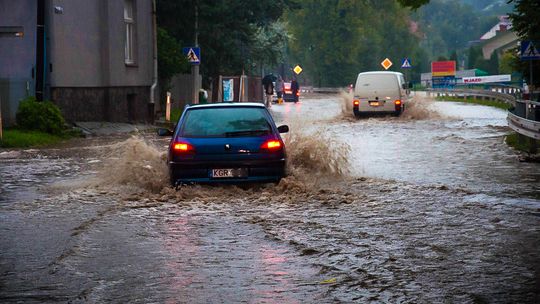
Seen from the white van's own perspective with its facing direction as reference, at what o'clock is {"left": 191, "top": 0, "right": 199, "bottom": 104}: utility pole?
The utility pole is roughly at 9 o'clock from the white van.

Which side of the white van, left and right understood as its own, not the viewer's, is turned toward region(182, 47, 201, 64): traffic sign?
left

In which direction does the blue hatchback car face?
away from the camera

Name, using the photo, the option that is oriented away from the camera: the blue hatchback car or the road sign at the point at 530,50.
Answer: the blue hatchback car

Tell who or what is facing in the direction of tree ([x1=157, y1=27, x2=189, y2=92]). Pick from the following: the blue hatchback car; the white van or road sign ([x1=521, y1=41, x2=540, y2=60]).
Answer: the blue hatchback car

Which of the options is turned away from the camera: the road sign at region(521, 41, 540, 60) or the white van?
the white van

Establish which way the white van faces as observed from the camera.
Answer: facing away from the viewer

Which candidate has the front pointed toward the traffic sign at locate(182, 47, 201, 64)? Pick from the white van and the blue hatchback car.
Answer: the blue hatchback car

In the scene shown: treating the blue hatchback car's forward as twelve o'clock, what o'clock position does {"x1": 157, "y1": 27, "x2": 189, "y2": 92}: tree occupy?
The tree is roughly at 12 o'clock from the blue hatchback car.

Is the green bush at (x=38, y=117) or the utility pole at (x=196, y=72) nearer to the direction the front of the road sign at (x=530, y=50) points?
the green bush

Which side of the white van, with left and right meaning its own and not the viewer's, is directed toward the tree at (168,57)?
left

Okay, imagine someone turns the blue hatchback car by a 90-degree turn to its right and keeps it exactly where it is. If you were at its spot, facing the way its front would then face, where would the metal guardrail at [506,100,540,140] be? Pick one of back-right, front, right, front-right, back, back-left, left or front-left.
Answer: front-left
